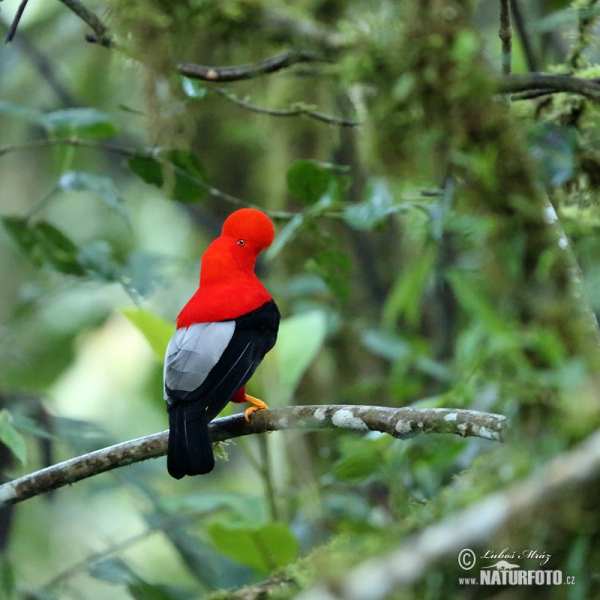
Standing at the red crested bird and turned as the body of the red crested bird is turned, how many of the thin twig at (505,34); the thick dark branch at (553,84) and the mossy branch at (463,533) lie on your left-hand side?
0

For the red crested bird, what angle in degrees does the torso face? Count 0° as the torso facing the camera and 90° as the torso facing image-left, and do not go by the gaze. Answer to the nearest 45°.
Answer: approximately 225°

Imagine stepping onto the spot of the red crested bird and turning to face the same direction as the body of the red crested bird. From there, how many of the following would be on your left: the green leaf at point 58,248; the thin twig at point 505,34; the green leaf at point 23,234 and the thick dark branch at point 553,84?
2

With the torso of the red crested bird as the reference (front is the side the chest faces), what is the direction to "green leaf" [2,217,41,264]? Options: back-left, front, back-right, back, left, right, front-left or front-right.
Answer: left

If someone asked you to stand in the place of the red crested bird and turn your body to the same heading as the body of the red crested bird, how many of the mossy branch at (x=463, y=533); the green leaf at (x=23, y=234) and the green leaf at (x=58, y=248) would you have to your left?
2

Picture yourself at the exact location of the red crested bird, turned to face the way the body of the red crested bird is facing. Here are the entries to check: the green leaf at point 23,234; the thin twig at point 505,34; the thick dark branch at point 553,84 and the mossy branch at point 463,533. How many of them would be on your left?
1
